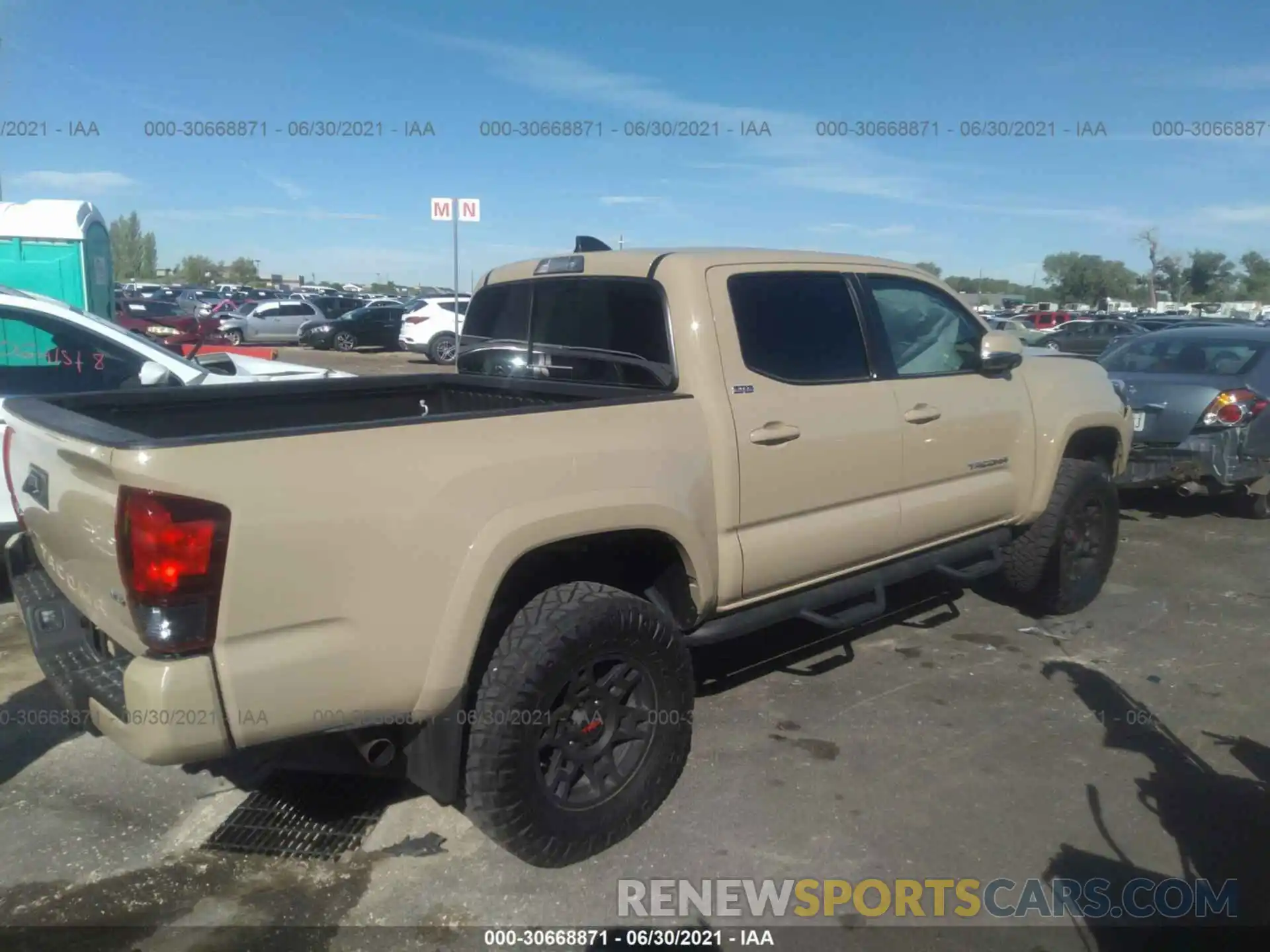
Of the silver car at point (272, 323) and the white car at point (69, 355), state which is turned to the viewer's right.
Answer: the white car

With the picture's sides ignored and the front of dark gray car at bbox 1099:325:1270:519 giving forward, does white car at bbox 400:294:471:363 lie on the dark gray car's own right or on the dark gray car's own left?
on the dark gray car's own left

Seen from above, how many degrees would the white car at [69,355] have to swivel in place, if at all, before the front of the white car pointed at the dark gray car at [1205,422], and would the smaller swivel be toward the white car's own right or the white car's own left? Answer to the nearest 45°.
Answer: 0° — it already faces it

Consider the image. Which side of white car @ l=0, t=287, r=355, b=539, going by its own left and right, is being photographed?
right

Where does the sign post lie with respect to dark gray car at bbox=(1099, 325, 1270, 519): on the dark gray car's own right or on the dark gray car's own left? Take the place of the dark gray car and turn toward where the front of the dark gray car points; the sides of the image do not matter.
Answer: on the dark gray car's own left

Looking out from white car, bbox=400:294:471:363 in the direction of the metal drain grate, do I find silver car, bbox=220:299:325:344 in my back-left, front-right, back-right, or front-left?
back-right

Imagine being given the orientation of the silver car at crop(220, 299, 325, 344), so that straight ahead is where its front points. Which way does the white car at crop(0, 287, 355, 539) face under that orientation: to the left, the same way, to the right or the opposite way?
the opposite way

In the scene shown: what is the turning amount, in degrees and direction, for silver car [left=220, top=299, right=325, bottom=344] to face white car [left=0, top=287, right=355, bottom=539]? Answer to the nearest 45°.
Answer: approximately 90° to its left

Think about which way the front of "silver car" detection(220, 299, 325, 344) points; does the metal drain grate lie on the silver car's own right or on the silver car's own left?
on the silver car's own left

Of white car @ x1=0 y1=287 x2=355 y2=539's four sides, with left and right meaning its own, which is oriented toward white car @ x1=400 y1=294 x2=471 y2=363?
left

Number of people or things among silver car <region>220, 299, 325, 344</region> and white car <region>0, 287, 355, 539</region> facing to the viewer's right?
1

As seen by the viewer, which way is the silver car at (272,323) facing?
to the viewer's left

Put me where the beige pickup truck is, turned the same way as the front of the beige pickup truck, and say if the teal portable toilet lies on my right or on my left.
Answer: on my left
